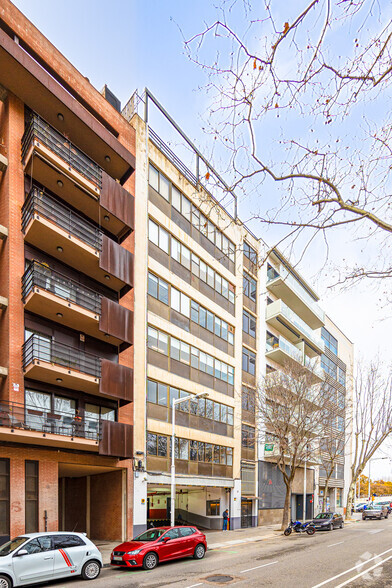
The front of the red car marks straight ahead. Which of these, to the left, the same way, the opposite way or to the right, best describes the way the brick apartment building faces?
to the left

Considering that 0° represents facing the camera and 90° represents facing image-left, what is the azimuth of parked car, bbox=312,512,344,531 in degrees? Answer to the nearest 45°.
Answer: approximately 45°

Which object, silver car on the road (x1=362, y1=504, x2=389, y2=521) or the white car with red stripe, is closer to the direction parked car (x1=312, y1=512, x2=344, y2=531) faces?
the white car with red stripe

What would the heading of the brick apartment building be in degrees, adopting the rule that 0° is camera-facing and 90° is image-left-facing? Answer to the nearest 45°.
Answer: approximately 315°

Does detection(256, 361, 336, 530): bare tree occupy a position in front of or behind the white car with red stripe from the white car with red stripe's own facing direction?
behind

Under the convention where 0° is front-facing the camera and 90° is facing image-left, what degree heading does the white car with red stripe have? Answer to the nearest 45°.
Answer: approximately 45°

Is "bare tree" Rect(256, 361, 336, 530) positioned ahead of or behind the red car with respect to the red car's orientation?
behind

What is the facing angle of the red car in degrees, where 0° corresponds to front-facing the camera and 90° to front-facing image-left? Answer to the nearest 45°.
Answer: approximately 45°

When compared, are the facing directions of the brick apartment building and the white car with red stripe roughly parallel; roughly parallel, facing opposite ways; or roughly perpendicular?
roughly perpendicular
